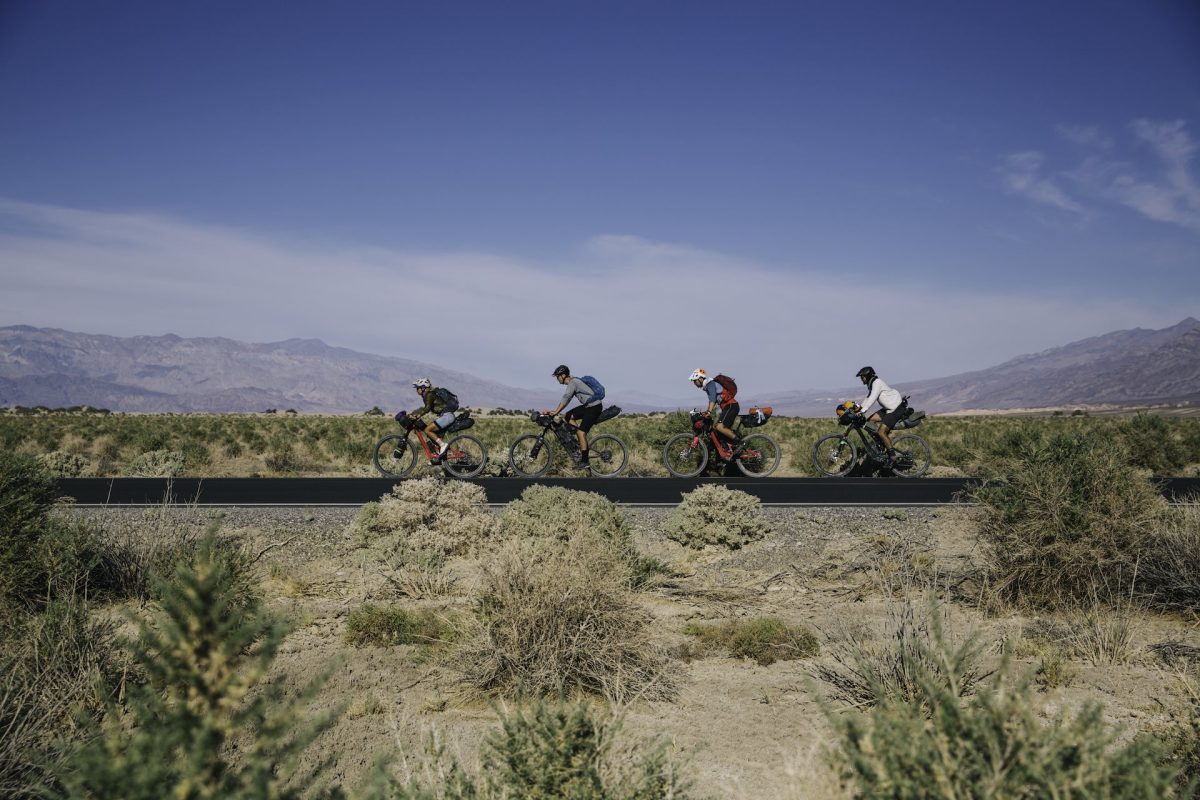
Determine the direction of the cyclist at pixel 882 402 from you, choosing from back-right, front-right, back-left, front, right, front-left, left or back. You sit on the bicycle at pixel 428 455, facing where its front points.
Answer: back

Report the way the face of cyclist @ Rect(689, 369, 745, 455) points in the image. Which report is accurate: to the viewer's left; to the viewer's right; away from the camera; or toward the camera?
to the viewer's left

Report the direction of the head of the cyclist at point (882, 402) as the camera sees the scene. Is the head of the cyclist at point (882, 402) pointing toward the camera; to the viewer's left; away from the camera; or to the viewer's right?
to the viewer's left

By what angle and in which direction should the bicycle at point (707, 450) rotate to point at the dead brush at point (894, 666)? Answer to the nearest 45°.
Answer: approximately 90° to its left

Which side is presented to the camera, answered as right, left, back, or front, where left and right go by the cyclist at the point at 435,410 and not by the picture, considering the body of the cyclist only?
left

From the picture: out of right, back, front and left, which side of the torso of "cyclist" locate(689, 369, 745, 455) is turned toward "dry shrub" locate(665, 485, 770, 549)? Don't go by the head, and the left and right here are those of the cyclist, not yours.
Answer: left

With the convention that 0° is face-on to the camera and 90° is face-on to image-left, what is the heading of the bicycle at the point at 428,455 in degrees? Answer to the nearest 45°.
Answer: approximately 90°

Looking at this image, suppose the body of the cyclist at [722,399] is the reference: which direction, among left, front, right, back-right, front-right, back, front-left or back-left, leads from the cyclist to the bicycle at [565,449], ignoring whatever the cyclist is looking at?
front

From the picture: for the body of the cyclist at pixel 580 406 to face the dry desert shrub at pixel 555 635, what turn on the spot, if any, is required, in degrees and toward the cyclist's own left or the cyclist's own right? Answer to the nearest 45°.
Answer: approximately 90° to the cyclist's own left

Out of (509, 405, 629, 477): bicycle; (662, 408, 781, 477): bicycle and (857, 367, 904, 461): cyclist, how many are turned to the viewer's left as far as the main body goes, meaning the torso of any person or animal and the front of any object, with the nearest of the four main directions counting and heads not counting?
3

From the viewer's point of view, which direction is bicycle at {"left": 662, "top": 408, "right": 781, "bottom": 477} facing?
to the viewer's left

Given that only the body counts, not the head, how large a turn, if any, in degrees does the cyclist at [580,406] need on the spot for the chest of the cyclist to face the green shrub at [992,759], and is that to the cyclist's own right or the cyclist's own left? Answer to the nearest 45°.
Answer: approximately 90° to the cyclist's own left

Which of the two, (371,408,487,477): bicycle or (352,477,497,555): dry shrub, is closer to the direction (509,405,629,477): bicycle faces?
the bicycle

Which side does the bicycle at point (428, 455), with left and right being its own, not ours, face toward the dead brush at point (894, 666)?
left

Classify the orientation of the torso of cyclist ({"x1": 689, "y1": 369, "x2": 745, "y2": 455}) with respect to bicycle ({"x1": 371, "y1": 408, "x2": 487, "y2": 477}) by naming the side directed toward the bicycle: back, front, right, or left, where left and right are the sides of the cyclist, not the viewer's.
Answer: front

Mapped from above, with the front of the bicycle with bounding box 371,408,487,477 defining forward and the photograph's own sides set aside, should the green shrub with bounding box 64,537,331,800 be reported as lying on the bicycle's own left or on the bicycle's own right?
on the bicycle's own left

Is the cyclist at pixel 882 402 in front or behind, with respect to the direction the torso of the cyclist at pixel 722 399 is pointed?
behind

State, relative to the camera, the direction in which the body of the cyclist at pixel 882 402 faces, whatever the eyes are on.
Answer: to the viewer's left

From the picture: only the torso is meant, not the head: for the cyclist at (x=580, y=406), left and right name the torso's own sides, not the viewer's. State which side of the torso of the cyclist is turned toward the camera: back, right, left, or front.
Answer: left
